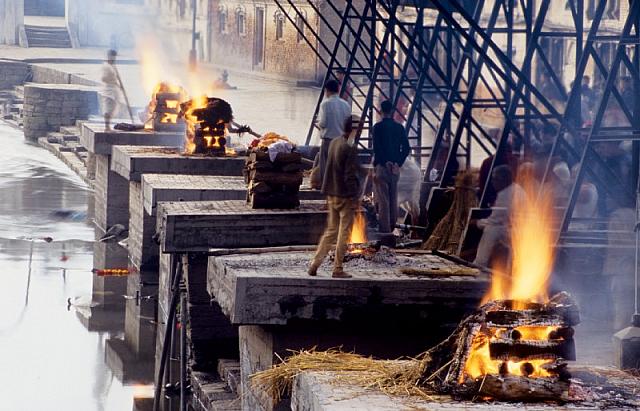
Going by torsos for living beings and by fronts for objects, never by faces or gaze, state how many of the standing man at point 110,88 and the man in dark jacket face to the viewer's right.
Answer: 1

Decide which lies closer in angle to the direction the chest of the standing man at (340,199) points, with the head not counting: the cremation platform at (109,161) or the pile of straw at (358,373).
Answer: the cremation platform

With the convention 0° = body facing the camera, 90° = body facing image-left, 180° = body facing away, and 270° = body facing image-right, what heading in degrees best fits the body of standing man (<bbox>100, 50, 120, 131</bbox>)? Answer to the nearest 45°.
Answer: approximately 270°

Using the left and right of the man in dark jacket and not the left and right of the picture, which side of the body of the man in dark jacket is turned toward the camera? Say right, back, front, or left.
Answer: back

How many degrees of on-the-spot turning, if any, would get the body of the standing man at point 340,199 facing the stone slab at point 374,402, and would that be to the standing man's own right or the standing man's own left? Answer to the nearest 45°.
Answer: approximately 135° to the standing man's own right

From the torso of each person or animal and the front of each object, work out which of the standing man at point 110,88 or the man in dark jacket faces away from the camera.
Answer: the man in dark jacket

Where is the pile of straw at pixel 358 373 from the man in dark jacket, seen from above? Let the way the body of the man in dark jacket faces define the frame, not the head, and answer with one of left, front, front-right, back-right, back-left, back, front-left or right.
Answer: back

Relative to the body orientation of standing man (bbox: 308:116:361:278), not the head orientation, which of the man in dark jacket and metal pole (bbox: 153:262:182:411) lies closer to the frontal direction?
the man in dark jacket

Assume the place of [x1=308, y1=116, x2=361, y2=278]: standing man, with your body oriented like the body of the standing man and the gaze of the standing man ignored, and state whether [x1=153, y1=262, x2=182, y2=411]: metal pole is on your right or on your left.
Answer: on your left

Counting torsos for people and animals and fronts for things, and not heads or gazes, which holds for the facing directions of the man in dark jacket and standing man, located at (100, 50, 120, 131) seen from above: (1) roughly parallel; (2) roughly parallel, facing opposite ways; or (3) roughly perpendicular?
roughly perpendicular

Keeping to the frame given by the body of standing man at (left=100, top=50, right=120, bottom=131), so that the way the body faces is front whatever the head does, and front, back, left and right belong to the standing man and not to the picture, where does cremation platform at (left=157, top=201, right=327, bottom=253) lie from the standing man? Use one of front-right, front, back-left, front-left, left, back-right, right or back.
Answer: right
